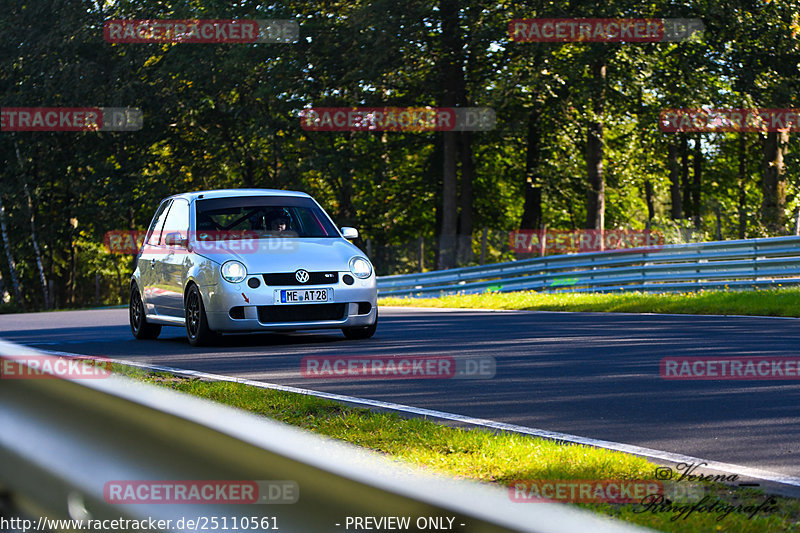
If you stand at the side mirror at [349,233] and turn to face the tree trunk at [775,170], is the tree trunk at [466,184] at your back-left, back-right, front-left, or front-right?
front-left

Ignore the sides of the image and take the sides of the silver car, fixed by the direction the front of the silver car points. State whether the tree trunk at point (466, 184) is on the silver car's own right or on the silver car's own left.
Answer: on the silver car's own left

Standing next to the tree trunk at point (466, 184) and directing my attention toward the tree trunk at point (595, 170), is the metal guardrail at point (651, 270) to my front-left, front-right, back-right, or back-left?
front-right

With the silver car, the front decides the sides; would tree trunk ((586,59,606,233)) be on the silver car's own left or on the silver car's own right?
on the silver car's own left

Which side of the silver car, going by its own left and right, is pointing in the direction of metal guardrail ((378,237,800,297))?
left

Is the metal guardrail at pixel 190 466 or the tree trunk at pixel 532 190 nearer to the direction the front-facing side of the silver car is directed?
the metal guardrail

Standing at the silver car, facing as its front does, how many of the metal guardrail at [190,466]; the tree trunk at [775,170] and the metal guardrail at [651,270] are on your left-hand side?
2

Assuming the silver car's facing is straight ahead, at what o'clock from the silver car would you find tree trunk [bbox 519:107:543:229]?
The tree trunk is roughly at 8 o'clock from the silver car.

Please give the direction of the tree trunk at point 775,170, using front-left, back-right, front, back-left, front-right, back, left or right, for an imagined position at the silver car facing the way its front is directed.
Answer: left
